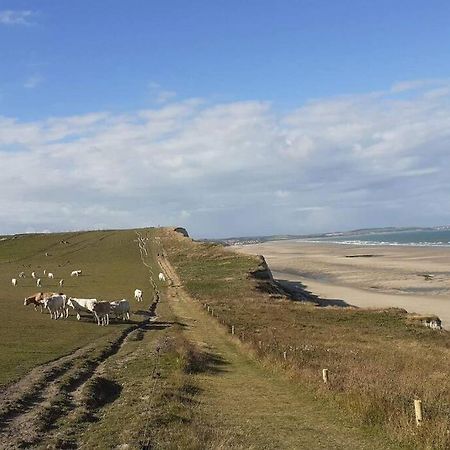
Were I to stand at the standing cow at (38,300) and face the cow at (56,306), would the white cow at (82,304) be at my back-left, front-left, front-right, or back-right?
front-left

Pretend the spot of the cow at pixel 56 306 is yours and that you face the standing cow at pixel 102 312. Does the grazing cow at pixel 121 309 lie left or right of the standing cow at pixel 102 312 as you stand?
left

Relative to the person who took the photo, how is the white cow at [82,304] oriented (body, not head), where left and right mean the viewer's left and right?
facing to the left of the viewer

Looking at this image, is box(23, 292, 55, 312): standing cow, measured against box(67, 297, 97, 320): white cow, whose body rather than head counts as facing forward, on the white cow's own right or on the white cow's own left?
on the white cow's own right

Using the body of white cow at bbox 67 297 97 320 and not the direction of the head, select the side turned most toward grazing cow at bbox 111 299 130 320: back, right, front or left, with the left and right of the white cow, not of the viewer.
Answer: back

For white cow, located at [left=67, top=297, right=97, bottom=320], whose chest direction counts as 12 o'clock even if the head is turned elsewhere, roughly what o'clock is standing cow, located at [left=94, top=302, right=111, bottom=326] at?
The standing cow is roughly at 8 o'clock from the white cow.

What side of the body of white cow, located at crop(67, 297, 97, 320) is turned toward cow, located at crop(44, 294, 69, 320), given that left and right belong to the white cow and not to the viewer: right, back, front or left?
front
